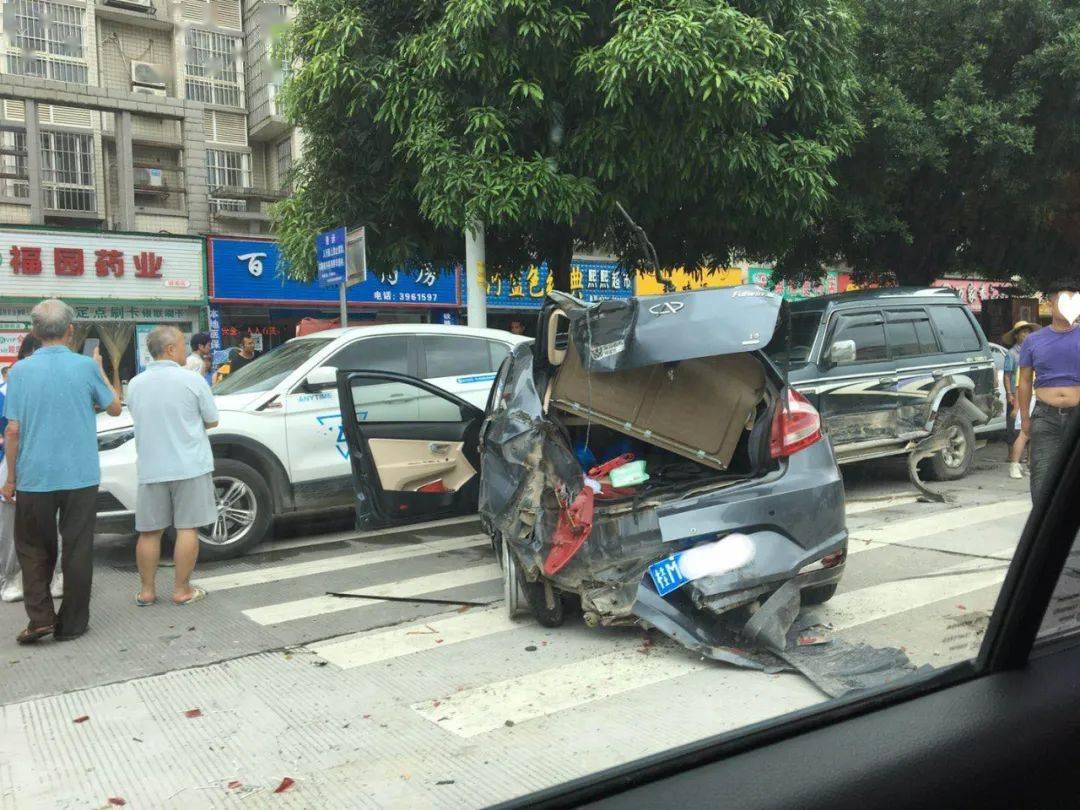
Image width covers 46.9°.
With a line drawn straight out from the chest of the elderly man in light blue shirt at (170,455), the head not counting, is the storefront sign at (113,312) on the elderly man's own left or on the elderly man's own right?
on the elderly man's own left

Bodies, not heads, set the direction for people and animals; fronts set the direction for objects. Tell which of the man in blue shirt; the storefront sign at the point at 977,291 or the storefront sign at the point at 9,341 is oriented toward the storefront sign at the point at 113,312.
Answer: the man in blue shirt

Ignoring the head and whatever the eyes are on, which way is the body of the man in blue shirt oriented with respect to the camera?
away from the camera

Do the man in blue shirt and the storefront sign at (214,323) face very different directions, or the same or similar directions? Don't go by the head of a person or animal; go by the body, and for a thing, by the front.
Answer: very different directions

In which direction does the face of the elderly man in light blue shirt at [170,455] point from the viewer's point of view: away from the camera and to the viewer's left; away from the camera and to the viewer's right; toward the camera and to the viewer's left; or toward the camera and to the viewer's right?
away from the camera and to the viewer's right

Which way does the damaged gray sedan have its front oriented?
away from the camera

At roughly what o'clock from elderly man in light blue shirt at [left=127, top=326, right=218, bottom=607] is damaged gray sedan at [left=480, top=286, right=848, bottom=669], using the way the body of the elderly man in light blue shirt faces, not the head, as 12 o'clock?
The damaged gray sedan is roughly at 3 o'clock from the elderly man in light blue shirt.

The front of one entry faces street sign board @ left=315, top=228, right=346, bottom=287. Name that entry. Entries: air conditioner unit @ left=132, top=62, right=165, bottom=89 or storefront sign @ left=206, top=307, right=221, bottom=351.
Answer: the storefront sign

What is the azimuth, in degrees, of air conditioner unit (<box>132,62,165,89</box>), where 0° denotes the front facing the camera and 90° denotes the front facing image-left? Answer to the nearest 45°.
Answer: approximately 0°

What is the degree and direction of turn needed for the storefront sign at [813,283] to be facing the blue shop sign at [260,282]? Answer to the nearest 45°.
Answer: approximately 90° to its right

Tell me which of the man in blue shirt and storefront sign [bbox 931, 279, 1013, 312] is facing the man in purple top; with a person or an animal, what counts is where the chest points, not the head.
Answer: the storefront sign
